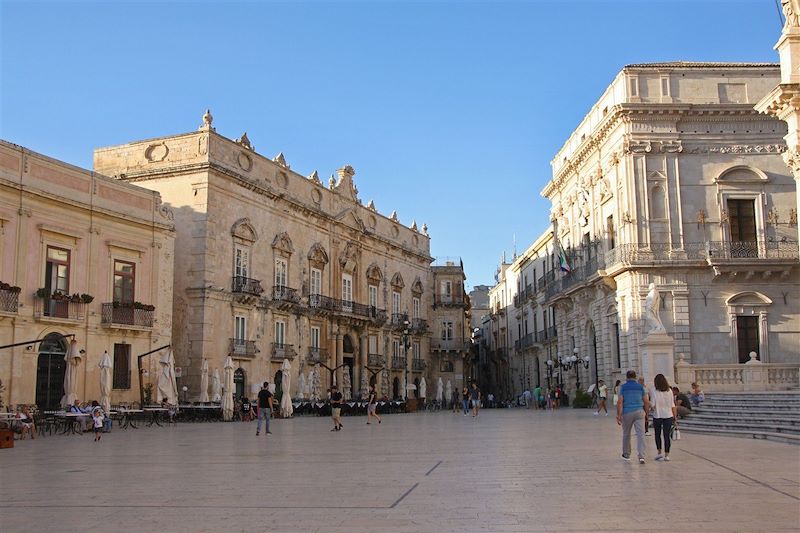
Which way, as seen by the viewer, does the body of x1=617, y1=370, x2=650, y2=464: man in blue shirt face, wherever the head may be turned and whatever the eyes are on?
away from the camera

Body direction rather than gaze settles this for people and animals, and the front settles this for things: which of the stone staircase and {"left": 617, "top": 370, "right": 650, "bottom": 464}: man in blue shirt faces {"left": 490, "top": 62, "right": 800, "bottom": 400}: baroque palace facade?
the man in blue shirt

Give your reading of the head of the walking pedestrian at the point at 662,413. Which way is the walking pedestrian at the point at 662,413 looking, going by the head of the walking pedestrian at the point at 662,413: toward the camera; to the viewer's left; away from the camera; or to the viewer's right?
away from the camera

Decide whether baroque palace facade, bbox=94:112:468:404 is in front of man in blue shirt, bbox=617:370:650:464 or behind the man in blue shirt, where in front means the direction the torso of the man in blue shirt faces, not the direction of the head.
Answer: in front

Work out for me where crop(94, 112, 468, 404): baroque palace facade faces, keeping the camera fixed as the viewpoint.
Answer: facing the viewer and to the right of the viewer

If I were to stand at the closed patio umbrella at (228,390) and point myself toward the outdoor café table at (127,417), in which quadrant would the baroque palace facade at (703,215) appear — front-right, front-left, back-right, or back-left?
back-left

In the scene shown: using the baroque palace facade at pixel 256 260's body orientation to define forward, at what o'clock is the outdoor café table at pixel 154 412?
The outdoor café table is roughly at 2 o'clock from the baroque palace facade.

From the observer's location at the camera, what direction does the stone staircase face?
facing the viewer and to the left of the viewer

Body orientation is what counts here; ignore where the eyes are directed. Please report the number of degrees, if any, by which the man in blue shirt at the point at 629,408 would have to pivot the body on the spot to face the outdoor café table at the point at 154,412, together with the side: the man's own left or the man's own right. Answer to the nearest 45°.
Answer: approximately 45° to the man's own left
